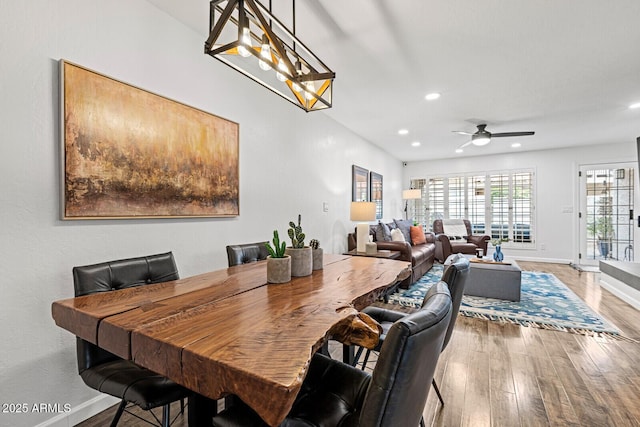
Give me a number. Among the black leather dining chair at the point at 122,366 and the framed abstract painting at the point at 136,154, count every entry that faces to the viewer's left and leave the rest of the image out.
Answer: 0

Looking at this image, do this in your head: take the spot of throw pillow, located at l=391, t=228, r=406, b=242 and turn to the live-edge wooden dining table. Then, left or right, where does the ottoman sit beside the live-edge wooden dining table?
left

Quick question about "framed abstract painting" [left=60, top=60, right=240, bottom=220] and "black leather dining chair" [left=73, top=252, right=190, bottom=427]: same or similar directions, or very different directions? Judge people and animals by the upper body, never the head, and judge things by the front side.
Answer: same or similar directions

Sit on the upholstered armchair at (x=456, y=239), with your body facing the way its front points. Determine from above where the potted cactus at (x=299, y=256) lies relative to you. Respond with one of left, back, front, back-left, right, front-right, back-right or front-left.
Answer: front-right

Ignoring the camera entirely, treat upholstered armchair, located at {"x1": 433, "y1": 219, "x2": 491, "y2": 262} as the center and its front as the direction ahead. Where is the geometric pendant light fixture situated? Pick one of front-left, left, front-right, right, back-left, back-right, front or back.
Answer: front-right

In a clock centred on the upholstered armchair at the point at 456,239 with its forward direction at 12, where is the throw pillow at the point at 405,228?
The throw pillow is roughly at 3 o'clock from the upholstered armchair.

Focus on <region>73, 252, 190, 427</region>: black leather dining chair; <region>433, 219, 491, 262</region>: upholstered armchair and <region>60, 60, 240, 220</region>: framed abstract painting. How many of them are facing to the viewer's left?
0

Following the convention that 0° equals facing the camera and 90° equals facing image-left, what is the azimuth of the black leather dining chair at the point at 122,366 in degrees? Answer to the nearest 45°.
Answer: approximately 315°

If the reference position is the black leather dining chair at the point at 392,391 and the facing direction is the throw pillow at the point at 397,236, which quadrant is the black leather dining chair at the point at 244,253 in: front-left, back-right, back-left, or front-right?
front-left

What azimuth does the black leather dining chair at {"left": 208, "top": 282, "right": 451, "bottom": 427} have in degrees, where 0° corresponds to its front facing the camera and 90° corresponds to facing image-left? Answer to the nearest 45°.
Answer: approximately 135°

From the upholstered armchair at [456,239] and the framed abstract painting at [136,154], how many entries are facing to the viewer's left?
0

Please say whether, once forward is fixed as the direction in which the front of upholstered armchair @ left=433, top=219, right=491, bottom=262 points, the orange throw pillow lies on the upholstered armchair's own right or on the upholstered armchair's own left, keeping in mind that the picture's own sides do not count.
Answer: on the upholstered armchair's own right

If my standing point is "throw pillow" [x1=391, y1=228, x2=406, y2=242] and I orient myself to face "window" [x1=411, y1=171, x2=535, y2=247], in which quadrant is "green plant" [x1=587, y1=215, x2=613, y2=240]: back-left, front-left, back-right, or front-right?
front-right

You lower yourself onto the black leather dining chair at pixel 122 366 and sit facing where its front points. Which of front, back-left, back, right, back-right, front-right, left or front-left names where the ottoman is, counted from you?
front-left

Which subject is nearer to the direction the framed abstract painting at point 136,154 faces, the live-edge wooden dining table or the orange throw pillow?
the live-edge wooden dining table

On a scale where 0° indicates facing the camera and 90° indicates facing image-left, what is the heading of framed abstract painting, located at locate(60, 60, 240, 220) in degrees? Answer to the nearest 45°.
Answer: approximately 315°
